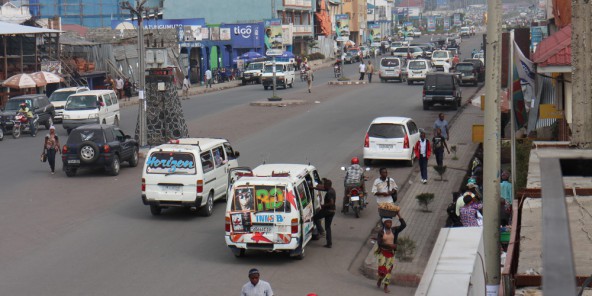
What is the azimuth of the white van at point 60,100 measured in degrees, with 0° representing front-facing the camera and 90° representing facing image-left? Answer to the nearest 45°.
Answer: approximately 45°

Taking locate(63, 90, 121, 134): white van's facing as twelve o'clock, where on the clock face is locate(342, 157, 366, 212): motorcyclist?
The motorcyclist is roughly at 10 o'clock from the white van.

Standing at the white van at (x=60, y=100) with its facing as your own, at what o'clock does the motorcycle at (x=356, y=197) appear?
The motorcycle is roughly at 10 o'clock from the white van.

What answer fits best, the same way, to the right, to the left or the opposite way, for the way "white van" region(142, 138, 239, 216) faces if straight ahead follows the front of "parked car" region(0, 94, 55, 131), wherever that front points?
the opposite way

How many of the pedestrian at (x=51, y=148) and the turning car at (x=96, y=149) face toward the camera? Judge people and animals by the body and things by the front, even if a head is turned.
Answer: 1

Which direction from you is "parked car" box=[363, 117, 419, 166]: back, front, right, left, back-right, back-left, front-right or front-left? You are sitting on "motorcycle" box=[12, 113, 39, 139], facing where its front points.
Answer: left

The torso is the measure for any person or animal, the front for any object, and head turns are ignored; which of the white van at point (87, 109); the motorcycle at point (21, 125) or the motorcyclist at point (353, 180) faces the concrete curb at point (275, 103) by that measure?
the motorcyclist

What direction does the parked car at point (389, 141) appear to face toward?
away from the camera

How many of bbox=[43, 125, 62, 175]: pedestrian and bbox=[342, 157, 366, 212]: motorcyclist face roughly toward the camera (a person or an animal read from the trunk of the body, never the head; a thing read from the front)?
1

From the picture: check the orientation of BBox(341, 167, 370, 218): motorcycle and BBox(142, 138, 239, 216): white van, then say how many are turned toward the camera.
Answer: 0

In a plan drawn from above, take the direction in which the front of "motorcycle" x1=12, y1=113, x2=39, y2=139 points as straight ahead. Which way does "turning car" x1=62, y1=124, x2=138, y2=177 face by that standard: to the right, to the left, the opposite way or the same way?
the opposite way

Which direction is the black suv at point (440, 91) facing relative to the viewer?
away from the camera

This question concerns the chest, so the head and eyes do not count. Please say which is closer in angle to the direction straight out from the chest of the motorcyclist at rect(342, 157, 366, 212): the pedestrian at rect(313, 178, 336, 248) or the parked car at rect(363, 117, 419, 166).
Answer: the parked car

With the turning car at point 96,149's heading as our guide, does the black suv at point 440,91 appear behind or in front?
in front

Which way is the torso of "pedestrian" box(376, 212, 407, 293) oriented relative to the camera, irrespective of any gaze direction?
toward the camera

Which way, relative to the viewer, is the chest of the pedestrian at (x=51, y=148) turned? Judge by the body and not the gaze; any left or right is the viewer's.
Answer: facing the viewer

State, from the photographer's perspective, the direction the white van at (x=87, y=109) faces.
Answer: facing the viewer and to the left of the viewer

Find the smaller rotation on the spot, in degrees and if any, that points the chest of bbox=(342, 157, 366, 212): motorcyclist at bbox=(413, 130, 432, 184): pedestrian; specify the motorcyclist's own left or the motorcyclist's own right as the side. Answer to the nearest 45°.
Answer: approximately 45° to the motorcyclist's own right

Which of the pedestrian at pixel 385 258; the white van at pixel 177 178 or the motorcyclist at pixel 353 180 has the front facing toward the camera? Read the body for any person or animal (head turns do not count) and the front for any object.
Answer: the pedestrian
